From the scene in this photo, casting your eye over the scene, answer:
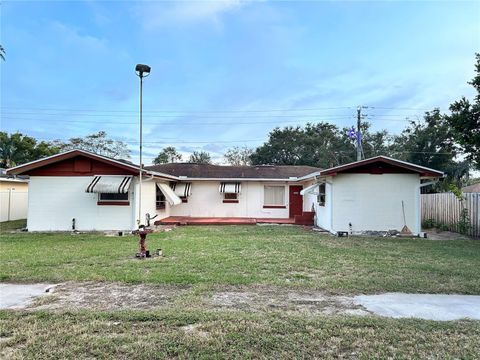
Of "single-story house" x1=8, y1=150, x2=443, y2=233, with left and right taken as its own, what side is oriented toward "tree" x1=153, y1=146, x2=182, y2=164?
back

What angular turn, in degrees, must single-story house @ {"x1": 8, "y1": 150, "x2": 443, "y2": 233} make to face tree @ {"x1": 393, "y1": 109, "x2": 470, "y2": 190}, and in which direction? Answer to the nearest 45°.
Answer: approximately 135° to its left

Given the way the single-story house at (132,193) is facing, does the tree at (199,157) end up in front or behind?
behind

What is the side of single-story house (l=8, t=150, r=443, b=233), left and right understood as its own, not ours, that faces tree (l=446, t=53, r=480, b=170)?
left

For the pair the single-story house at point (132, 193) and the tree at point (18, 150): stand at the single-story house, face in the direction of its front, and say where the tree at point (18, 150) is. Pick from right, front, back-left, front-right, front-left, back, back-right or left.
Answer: back-right

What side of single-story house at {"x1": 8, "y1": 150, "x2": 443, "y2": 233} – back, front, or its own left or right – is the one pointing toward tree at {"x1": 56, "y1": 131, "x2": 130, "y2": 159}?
back
